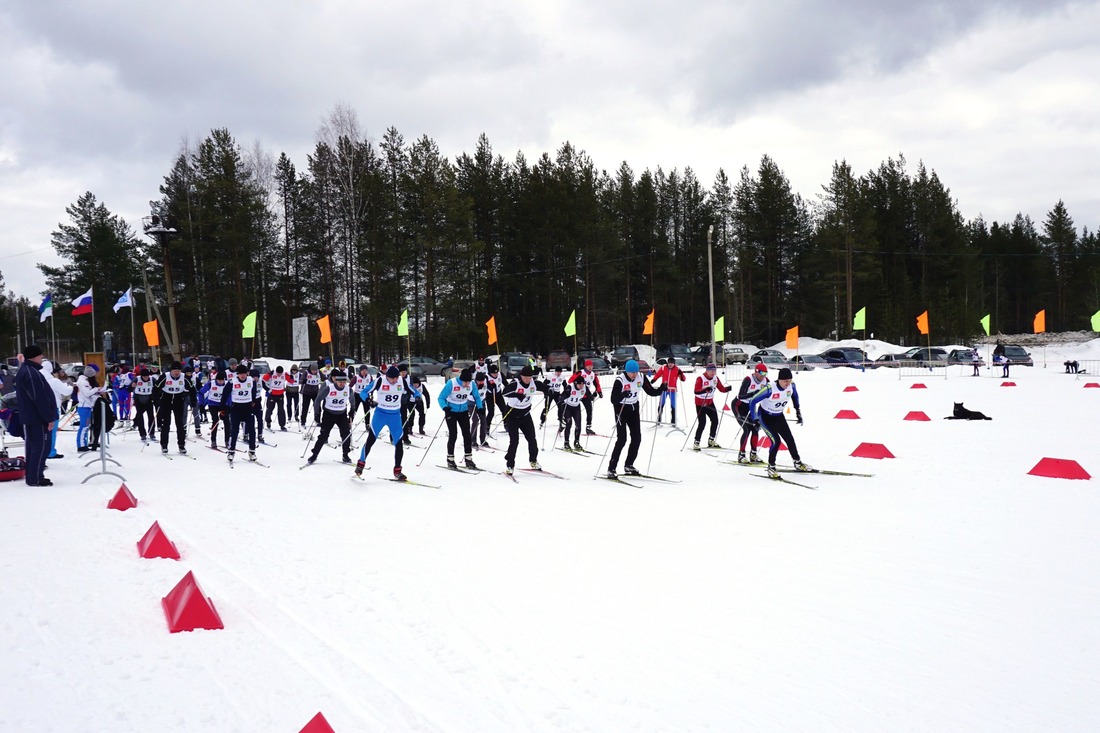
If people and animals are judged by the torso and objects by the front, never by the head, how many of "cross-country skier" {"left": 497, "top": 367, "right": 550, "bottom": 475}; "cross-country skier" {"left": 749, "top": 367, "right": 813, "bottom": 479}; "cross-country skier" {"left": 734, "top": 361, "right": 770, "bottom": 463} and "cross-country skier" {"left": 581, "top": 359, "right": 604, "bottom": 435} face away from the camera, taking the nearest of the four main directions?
0

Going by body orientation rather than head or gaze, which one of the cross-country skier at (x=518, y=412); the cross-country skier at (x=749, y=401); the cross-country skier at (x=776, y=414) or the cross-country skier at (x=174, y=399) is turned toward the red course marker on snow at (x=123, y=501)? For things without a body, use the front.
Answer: the cross-country skier at (x=174, y=399)

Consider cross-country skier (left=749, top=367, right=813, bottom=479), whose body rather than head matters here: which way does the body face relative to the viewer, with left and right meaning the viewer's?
facing the viewer and to the right of the viewer

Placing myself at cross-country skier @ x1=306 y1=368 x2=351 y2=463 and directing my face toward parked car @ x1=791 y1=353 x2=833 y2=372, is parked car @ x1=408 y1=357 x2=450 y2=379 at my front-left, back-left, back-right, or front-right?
front-left

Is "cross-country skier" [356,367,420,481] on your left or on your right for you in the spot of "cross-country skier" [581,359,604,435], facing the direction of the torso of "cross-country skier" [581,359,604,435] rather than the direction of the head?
on your right

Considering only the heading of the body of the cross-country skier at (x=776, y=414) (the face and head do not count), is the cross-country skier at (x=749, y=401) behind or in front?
behind

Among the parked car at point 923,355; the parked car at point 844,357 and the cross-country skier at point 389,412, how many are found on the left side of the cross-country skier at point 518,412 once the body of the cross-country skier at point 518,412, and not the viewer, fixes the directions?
2

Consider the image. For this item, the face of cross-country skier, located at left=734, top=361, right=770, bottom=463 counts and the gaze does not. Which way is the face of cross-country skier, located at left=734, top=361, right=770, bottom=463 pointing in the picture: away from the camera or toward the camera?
toward the camera

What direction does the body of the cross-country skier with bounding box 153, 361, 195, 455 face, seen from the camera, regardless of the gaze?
toward the camera

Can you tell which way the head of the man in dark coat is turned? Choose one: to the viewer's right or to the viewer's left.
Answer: to the viewer's right

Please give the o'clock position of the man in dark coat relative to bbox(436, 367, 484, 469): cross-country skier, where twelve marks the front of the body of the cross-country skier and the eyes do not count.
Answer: The man in dark coat is roughly at 4 o'clock from the cross-country skier.

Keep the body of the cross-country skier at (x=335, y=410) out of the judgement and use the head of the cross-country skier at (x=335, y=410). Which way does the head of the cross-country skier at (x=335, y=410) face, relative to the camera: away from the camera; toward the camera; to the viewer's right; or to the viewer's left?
toward the camera

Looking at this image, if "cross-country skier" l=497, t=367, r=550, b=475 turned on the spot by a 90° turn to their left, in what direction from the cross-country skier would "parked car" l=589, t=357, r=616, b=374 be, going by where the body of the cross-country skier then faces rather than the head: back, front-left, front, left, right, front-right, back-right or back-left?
front-left

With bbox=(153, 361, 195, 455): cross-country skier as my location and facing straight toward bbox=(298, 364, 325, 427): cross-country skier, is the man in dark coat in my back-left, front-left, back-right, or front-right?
back-right

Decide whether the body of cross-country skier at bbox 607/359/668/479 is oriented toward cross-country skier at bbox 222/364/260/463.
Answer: no

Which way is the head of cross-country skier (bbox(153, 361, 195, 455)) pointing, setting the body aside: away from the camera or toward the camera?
toward the camera

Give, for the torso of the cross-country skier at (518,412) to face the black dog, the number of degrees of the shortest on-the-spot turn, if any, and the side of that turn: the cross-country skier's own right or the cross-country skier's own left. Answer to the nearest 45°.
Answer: approximately 90° to the cross-country skier's own left

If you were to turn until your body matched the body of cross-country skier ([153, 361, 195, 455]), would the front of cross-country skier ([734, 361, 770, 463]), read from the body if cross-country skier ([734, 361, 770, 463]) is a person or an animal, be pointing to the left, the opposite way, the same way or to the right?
the same way
